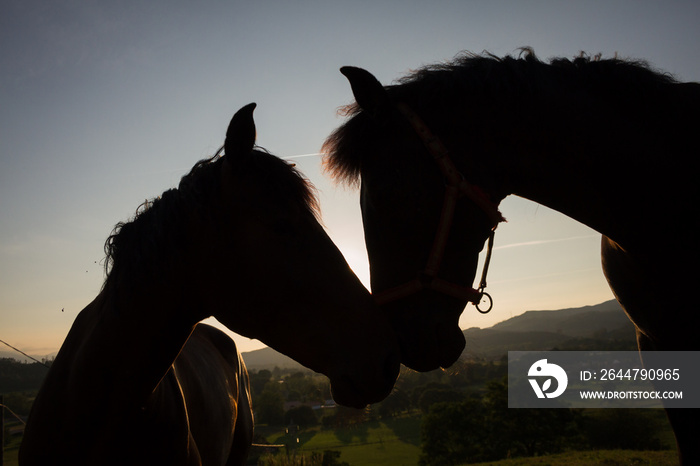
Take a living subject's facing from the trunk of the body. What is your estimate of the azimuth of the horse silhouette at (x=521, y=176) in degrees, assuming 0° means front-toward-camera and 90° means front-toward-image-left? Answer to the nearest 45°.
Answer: approximately 90°

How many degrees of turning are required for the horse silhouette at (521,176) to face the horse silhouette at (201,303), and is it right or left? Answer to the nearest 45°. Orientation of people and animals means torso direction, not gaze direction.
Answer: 0° — it already faces it
